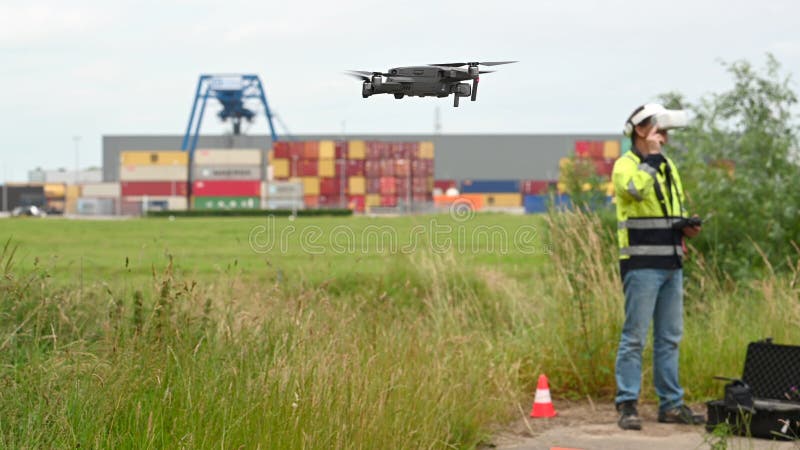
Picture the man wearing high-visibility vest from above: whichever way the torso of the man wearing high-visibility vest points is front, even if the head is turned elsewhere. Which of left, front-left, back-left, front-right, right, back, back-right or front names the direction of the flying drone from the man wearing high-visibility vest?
front-right

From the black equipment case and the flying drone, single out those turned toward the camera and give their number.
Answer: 1

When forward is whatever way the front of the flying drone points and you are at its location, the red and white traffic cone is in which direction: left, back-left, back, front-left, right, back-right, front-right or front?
left

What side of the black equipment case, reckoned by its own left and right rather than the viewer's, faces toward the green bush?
back

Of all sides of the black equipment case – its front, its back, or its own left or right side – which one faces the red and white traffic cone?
right
